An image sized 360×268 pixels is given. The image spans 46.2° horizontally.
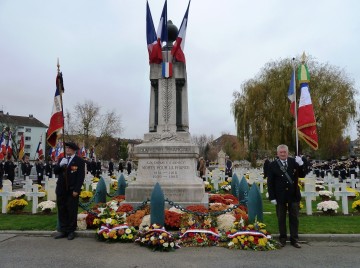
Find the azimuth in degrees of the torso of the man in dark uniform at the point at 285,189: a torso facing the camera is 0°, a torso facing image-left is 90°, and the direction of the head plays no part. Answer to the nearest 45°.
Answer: approximately 0°

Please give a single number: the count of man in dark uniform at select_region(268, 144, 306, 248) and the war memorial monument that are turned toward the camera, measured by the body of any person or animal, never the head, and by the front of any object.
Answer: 2

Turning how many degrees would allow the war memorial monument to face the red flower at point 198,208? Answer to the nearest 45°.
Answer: approximately 45° to its left

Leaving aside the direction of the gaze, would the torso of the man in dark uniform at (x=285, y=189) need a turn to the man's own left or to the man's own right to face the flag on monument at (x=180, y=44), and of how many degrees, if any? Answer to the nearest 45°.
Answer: approximately 135° to the man's own right

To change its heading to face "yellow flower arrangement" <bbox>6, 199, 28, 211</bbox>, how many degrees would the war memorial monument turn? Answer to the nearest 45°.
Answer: approximately 90° to its right

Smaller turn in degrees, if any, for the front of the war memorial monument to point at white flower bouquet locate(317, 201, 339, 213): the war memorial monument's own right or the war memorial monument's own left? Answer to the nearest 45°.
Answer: approximately 90° to the war memorial monument's own left

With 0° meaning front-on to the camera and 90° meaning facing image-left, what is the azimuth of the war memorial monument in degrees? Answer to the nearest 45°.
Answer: approximately 0°

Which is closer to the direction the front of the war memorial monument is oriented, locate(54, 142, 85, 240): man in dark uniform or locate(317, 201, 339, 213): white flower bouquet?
the man in dark uniform

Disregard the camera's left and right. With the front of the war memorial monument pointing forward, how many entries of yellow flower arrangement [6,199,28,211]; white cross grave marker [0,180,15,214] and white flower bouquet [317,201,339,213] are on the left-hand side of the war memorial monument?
1

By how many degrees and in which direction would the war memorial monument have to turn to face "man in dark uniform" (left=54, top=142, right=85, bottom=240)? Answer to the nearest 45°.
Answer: approximately 45° to its right
